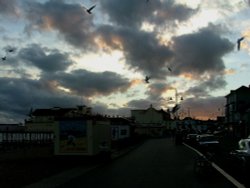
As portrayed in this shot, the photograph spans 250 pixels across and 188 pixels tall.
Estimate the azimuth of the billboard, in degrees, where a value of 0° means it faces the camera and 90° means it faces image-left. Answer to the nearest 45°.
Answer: approximately 0°

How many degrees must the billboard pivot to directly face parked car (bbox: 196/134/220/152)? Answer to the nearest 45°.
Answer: approximately 135° to its left

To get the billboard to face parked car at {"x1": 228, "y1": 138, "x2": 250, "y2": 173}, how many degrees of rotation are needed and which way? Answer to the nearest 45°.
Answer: approximately 45° to its left

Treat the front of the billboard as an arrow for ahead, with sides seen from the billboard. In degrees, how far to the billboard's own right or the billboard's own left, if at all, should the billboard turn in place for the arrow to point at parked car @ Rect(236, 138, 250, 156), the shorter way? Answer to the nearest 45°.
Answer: approximately 45° to the billboard's own left
